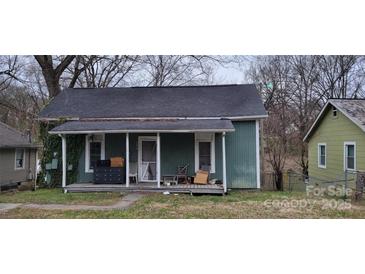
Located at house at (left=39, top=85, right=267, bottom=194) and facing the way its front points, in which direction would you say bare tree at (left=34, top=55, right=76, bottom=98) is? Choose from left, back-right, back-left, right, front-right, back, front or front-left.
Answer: back-right

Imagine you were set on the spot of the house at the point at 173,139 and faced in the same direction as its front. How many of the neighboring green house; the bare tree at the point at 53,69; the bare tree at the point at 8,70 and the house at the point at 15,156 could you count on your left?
1

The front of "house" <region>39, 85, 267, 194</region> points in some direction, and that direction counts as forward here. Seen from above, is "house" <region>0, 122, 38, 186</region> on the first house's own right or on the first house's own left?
on the first house's own right

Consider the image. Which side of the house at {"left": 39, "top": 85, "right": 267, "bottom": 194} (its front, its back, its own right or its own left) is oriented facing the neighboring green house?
left

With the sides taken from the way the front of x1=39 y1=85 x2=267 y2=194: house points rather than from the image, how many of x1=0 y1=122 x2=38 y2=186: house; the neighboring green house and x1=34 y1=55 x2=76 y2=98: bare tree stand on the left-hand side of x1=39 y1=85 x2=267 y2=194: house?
1

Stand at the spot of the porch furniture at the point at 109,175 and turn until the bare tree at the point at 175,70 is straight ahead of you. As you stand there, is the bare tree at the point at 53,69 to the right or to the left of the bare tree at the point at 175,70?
left

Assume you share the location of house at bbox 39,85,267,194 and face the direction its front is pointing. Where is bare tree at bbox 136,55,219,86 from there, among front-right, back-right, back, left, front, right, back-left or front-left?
back

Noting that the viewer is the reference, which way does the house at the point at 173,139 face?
facing the viewer

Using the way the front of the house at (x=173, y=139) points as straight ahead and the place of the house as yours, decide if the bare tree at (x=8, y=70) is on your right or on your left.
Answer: on your right
